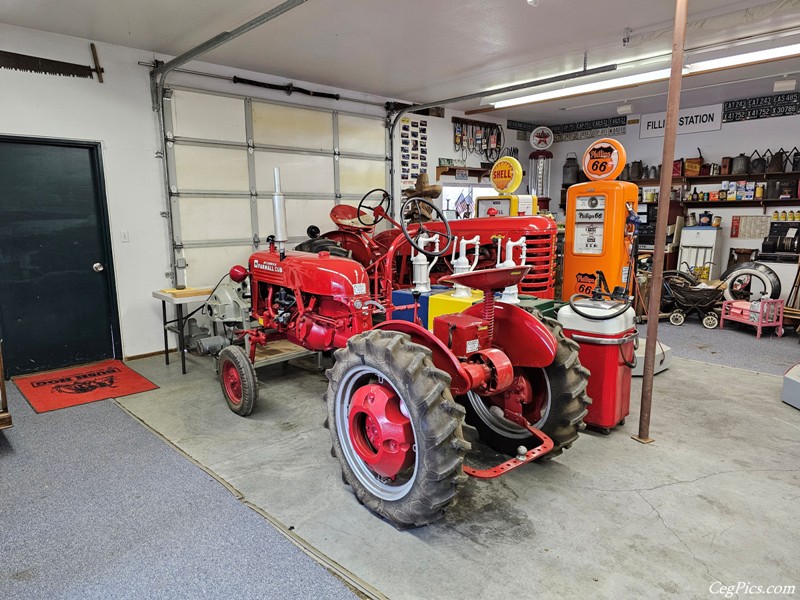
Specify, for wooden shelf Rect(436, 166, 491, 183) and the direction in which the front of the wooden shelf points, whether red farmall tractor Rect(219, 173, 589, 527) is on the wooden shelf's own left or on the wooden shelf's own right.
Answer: on the wooden shelf's own right

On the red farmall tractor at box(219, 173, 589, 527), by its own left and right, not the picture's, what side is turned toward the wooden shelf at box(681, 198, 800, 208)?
right

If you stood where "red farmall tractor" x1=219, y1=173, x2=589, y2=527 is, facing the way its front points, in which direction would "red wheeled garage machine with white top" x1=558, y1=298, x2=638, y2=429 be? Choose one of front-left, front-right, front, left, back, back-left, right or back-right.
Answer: right

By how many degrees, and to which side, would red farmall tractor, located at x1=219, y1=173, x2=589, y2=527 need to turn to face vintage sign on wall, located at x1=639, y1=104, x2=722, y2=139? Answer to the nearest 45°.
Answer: approximately 90° to its right

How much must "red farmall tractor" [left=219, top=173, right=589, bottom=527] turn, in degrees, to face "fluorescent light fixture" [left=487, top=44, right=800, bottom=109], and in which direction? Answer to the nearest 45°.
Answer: approximately 90° to its right

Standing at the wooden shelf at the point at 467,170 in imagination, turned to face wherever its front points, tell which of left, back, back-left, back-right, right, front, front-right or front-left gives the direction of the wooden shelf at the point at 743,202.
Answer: front-left

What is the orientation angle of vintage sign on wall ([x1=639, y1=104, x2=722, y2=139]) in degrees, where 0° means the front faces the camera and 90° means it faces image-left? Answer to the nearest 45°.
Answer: approximately 45°

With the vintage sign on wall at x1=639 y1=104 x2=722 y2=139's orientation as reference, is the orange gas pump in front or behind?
in front

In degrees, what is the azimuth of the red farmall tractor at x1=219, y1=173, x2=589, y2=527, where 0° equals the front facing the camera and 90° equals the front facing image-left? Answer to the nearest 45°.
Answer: approximately 135°

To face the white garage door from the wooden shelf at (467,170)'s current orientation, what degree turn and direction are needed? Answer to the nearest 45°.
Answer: approximately 90° to its right
